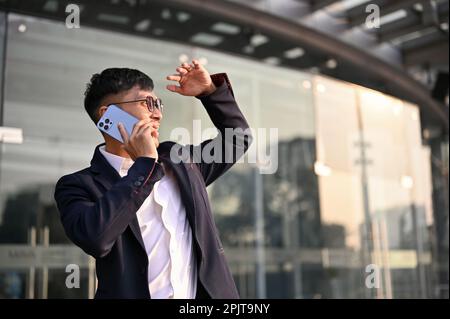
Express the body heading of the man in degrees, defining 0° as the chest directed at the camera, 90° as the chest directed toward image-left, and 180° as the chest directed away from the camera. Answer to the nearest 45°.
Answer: approximately 315°

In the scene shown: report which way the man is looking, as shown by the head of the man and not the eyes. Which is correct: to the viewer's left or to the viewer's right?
to the viewer's right
